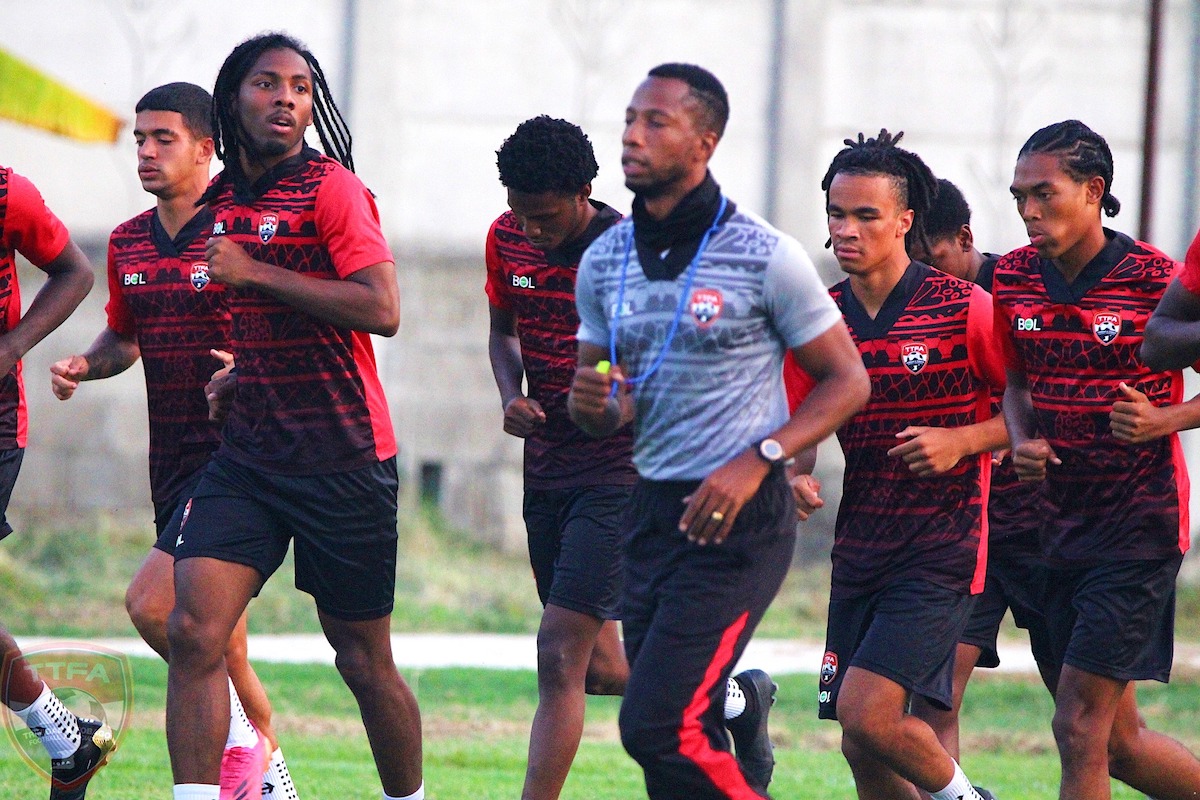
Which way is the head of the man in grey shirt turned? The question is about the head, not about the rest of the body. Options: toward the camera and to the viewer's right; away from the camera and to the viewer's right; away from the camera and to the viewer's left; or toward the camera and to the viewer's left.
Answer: toward the camera and to the viewer's left

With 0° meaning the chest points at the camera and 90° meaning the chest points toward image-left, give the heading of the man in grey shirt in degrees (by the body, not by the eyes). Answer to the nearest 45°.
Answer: approximately 45°
